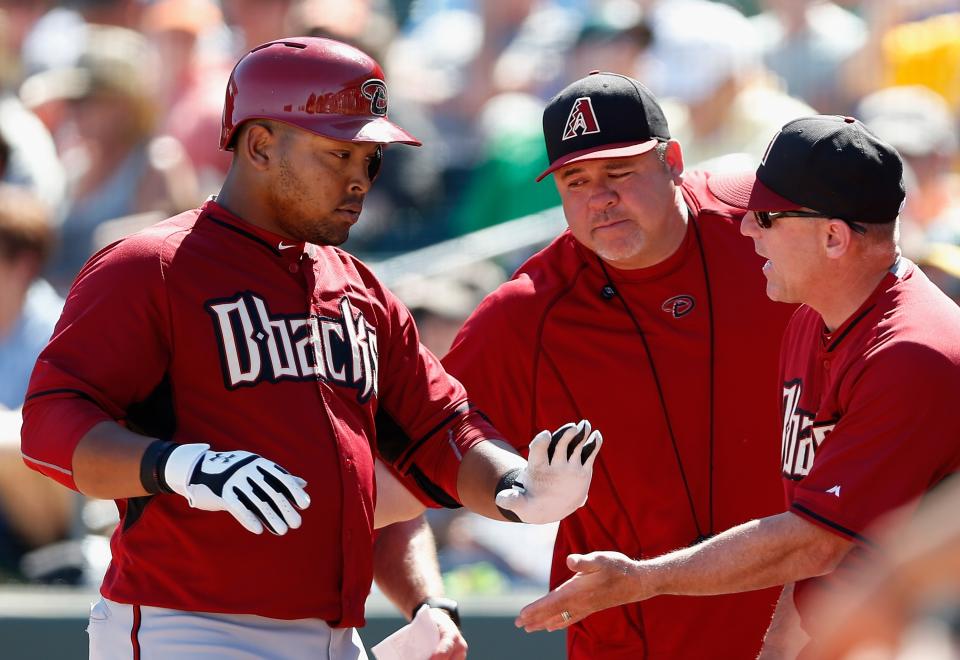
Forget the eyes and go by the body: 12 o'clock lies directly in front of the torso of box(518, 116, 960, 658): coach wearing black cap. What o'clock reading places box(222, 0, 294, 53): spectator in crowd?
The spectator in crowd is roughly at 2 o'clock from the coach wearing black cap.

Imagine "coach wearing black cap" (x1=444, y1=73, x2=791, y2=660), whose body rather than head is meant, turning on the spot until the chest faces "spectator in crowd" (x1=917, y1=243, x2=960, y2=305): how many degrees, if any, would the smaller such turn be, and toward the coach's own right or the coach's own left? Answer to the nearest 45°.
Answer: approximately 135° to the coach's own left

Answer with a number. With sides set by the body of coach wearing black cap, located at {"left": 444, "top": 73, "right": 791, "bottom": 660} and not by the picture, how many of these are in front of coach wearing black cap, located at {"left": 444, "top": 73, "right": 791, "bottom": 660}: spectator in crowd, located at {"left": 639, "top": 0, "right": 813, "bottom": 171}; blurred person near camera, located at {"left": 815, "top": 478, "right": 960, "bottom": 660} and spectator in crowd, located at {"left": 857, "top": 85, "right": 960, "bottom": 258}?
1

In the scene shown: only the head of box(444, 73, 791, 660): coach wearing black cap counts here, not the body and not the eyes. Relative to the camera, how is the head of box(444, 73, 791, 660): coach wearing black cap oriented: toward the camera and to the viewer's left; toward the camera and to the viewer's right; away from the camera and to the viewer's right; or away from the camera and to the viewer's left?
toward the camera and to the viewer's left

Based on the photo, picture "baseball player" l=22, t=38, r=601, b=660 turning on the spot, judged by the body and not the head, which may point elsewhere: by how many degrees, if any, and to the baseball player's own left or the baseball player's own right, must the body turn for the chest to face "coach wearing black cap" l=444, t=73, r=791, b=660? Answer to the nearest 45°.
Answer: approximately 90° to the baseball player's own left

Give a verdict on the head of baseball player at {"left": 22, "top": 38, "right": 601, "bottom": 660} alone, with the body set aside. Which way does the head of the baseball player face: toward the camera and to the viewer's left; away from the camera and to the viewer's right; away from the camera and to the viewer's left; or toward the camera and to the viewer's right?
toward the camera and to the viewer's right

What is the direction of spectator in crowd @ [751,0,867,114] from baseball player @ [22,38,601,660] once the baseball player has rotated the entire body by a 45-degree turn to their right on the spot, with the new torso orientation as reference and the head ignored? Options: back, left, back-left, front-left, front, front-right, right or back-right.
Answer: back-left

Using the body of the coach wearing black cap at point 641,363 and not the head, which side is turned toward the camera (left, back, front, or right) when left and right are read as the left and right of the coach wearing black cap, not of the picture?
front

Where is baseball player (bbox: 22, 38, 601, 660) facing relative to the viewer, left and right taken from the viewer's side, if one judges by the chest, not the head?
facing the viewer and to the right of the viewer

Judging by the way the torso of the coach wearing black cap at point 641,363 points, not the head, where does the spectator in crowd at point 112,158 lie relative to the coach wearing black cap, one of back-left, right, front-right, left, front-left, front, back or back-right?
back-right

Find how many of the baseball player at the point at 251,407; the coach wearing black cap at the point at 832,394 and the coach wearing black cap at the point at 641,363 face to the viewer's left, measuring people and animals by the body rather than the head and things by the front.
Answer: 1

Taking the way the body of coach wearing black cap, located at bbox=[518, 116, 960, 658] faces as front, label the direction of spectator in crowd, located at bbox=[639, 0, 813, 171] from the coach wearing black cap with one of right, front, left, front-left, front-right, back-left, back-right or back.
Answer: right

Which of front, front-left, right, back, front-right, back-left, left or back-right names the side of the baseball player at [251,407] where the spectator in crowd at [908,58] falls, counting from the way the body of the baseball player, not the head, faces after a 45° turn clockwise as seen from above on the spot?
back-left

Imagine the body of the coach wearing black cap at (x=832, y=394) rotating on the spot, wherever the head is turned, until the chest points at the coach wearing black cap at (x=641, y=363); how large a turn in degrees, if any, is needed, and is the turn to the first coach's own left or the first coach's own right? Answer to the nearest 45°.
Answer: approximately 45° to the first coach's own right

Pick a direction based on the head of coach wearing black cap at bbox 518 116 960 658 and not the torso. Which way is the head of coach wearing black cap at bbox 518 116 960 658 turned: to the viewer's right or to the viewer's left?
to the viewer's left

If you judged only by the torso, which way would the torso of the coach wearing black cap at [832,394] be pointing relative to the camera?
to the viewer's left
